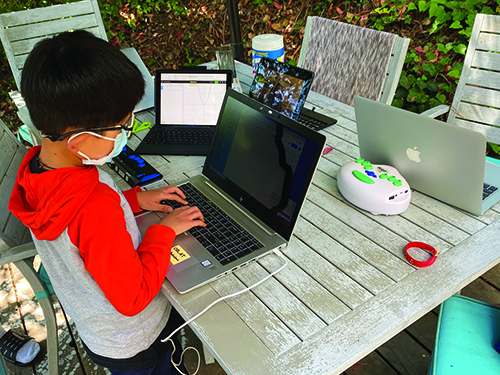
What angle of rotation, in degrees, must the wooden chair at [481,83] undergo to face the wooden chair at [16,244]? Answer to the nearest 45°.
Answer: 0° — it already faces it

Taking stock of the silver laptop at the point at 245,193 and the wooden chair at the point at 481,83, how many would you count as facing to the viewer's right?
0

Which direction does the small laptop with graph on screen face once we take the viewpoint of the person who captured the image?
facing the viewer

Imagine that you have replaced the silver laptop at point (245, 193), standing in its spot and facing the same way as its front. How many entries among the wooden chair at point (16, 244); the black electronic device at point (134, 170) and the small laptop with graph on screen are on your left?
0

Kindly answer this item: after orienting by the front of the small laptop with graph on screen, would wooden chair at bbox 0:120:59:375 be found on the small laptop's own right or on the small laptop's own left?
on the small laptop's own right

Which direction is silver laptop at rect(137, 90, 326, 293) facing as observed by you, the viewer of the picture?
facing the viewer and to the left of the viewer

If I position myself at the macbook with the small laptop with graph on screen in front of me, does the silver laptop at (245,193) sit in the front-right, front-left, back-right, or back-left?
front-left

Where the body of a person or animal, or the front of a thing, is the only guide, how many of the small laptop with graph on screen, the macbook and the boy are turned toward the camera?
1

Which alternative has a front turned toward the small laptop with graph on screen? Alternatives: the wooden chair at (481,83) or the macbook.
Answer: the wooden chair

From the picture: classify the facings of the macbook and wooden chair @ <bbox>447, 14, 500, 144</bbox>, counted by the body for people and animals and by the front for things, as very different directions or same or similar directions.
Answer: very different directions

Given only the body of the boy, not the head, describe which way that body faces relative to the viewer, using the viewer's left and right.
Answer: facing to the right of the viewer

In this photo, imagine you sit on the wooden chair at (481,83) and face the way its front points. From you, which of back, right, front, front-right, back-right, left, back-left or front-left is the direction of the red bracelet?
front-left

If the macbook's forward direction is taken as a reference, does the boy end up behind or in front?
behind

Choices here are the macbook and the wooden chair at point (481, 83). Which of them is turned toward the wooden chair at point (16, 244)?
the wooden chair at point (481, 83)

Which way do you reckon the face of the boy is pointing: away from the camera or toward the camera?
away from the camera

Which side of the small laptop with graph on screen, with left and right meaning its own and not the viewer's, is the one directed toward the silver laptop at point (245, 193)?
front

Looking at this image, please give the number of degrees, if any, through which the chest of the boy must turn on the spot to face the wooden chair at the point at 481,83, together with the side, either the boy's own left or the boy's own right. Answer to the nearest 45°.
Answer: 0° — they already face it
